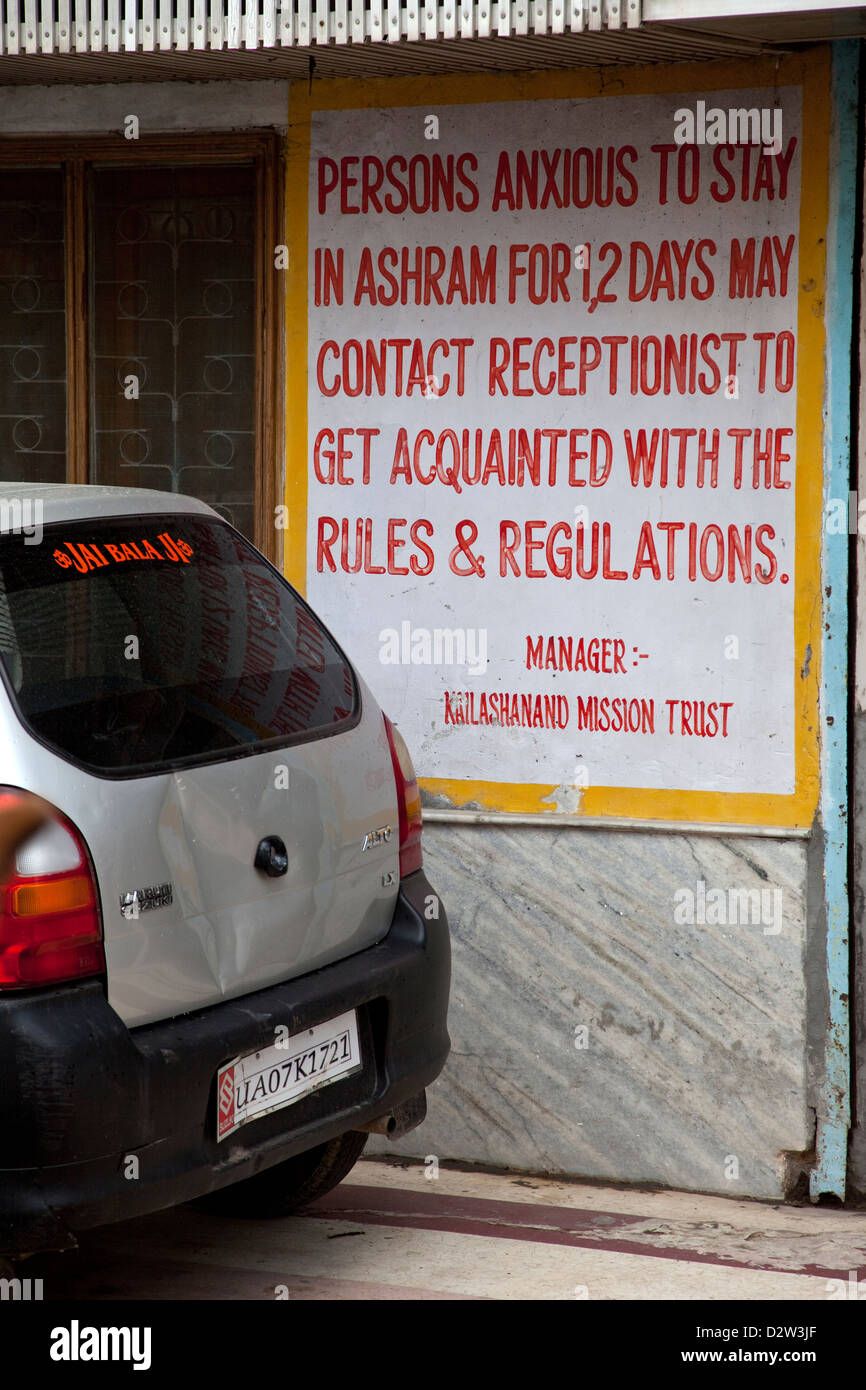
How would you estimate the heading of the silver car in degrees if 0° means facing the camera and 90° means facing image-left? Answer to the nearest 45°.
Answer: approximately 135°

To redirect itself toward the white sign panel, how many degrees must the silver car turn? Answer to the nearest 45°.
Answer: approximately 90° to its right

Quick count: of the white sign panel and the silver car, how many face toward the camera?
1

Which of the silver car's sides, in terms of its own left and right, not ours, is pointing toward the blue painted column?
right
